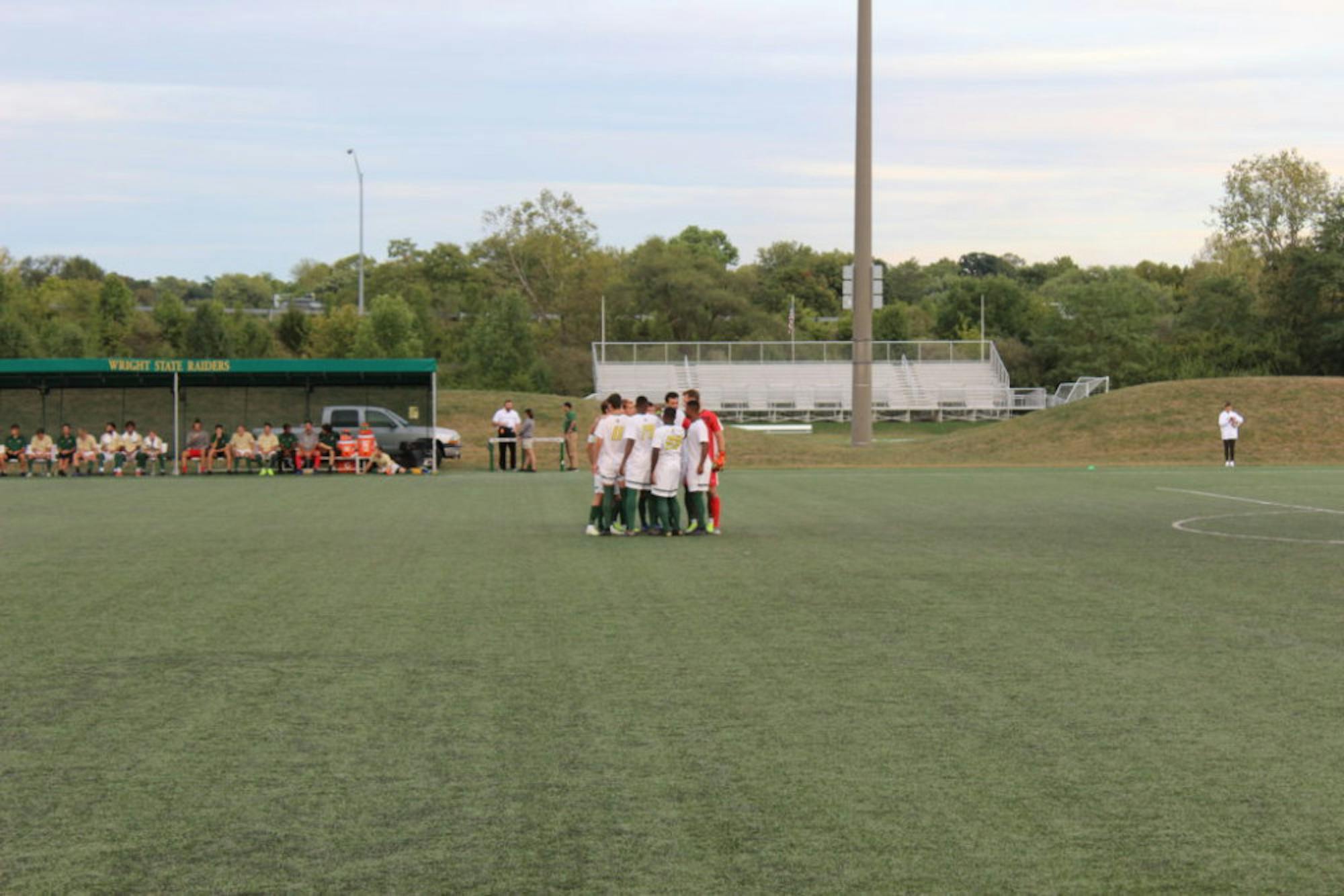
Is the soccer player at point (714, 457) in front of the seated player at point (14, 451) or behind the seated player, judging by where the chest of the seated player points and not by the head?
in front

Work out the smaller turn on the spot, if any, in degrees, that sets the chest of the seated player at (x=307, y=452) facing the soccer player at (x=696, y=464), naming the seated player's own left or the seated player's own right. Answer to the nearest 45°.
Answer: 0° — they already face them

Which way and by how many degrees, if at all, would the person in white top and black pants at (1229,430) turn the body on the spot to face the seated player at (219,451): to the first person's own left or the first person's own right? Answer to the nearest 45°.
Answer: approximately 45° to the first person's own right

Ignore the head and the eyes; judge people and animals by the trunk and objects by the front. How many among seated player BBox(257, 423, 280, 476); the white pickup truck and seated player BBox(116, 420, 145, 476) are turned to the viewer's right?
1

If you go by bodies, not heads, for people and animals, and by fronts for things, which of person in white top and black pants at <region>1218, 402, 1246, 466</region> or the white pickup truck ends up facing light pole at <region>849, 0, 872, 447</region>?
the white pickup truck

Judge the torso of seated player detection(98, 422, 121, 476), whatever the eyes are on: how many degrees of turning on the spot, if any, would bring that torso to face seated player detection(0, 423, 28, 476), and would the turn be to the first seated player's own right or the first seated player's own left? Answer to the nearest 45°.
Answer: approximately 90° to the first seated player's own right

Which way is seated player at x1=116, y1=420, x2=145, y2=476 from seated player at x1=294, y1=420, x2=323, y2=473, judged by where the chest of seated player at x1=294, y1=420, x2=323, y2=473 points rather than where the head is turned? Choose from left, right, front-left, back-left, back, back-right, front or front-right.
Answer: right

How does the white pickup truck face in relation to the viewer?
to the viewer's right

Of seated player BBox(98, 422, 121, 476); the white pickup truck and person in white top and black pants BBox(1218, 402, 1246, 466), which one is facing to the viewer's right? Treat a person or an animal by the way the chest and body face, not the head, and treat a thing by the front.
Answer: the white pickup truck

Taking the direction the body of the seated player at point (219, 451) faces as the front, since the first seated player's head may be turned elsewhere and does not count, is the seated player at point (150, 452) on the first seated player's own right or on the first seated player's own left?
on the first seated player's own right

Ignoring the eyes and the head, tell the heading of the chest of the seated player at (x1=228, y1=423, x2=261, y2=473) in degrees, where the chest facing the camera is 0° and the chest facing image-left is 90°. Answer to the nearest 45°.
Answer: approximately 0°

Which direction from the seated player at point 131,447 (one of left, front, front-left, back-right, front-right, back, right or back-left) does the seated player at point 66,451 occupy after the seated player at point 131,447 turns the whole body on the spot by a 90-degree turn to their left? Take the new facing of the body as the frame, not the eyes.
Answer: back
